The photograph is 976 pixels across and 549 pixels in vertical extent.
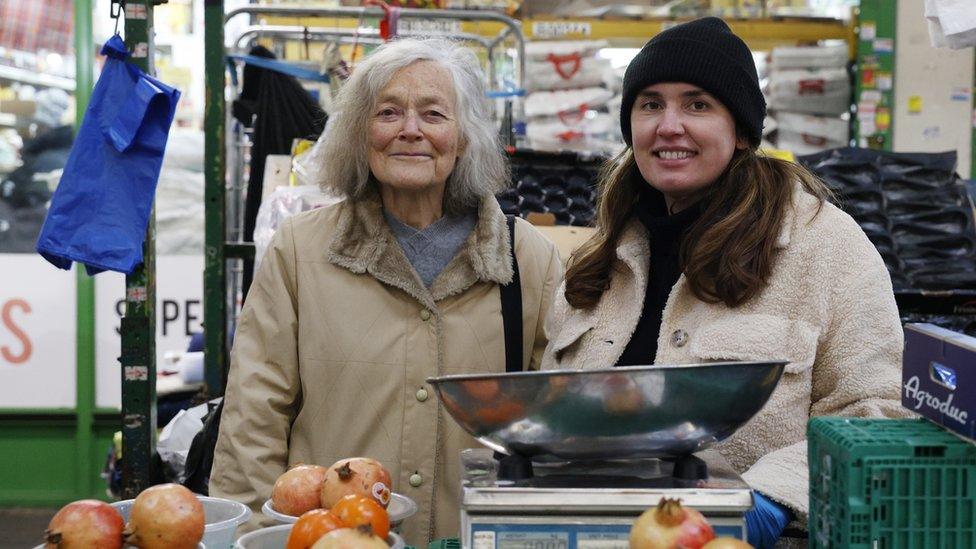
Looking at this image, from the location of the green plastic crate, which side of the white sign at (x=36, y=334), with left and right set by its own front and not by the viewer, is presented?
front

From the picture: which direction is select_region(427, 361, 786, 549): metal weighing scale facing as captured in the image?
toward the camera

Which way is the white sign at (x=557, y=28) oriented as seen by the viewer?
toward the camera

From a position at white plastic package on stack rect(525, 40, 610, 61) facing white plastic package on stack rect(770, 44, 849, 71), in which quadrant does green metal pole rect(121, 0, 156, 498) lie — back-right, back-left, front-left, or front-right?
back-right

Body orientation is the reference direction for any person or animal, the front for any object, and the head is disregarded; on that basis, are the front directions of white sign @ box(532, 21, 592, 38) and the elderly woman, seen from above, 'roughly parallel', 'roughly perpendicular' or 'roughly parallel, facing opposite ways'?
roughly parallel

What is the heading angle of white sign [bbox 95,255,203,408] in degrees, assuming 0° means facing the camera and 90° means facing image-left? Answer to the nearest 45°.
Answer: approximately 0°

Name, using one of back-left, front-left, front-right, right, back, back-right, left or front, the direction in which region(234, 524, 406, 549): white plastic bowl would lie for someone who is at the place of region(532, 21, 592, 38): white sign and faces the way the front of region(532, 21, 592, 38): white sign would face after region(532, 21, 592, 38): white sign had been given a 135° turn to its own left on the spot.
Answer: back-right

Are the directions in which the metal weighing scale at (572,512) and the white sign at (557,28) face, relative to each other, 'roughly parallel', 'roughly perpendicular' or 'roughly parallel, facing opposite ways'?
roughly parallel

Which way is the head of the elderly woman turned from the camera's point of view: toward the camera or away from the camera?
toward the camera

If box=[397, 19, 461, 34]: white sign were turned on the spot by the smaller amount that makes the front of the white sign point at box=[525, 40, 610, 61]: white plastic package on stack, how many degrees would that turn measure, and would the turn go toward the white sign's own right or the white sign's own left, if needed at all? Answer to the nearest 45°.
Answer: approximately 135° to the white sign's own left

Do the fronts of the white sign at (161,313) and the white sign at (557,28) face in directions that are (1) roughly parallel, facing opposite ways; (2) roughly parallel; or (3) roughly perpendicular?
roughly parallel

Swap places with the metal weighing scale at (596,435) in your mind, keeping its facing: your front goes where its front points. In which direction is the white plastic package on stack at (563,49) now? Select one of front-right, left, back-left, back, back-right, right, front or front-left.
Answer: back
